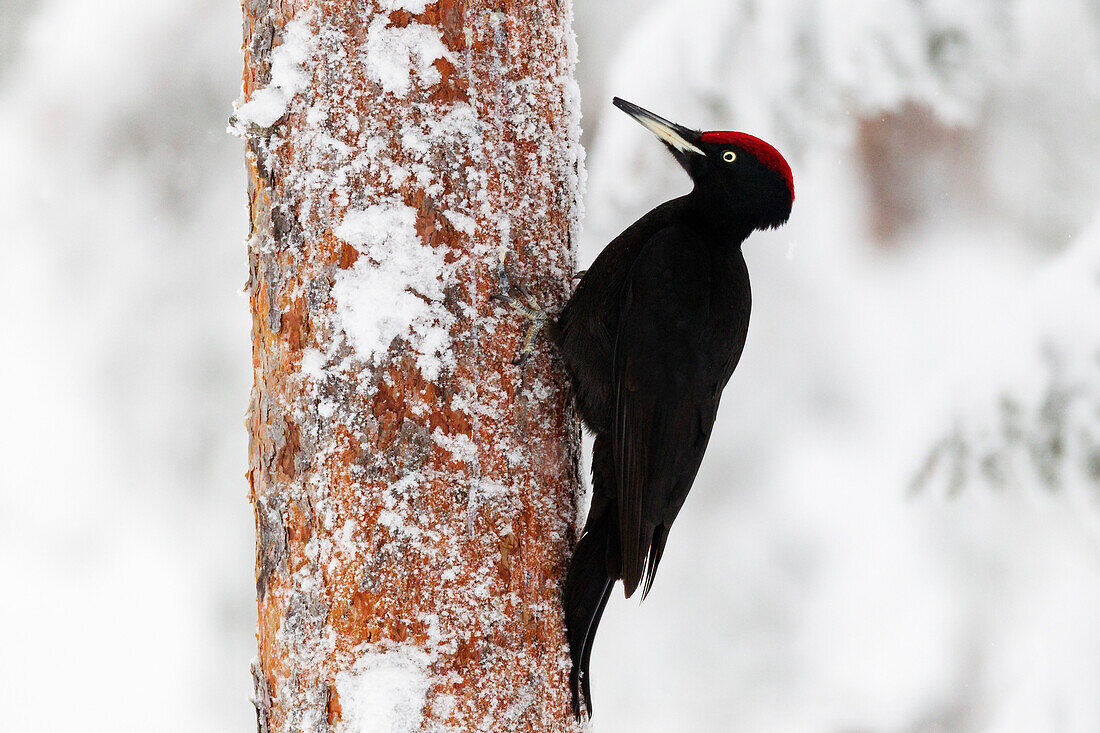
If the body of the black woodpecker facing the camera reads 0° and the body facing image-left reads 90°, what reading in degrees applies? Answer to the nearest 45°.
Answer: approximately 90°
